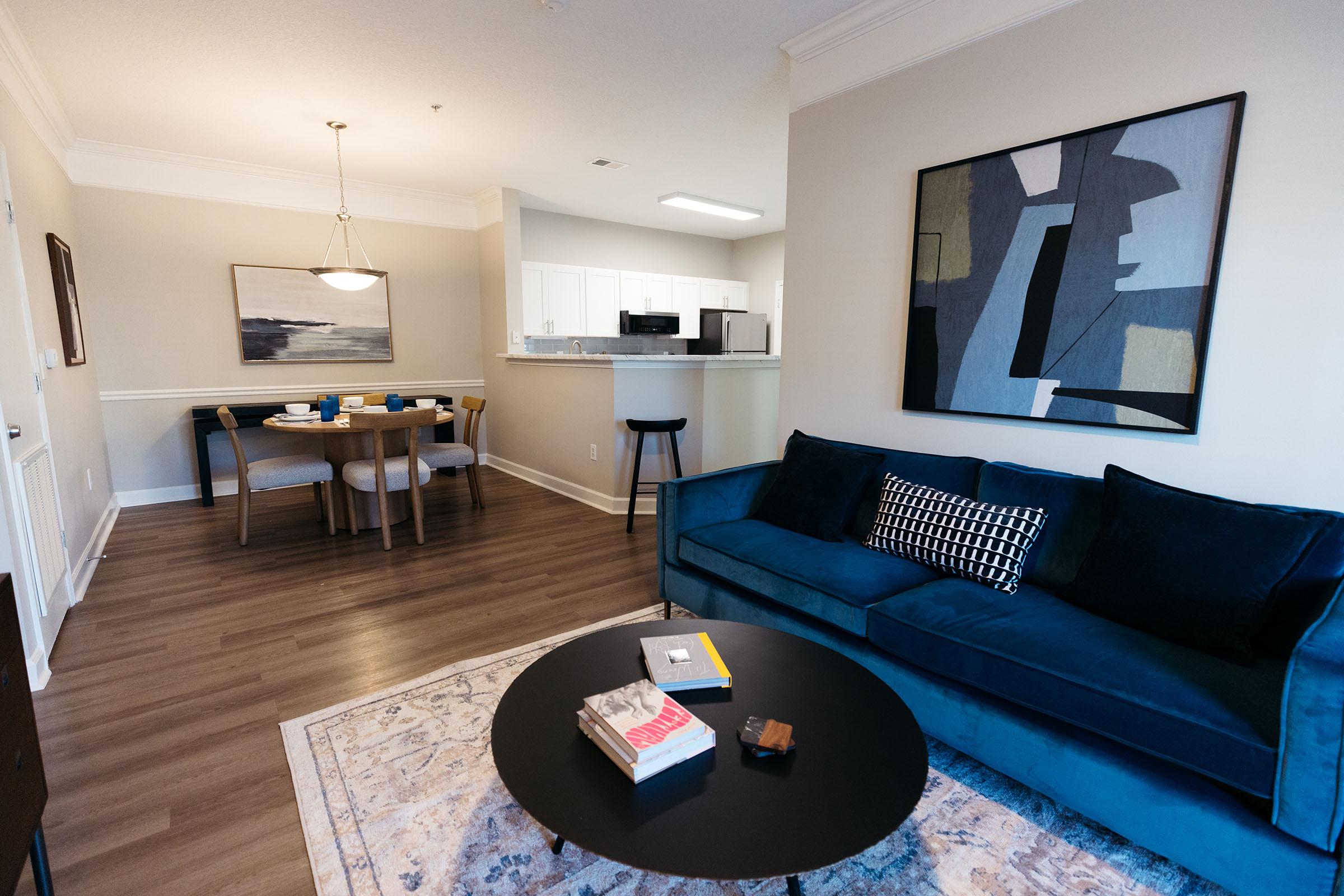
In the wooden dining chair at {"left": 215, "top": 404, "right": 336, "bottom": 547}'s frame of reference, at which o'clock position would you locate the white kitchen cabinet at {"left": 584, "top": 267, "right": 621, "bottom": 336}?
The white kitchen cabinet is roughly at 11 o'clock from the wooden dining chair.

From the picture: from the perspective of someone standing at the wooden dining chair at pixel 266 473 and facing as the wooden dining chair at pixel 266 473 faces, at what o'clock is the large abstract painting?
The large abstract painting is roughly at 2 o'clock from the wooden dining chair.

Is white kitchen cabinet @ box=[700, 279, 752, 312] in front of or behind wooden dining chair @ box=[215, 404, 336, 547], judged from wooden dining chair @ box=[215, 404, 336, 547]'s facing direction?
in front

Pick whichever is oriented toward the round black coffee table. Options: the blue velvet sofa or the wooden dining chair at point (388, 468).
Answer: the blue velvet sofa

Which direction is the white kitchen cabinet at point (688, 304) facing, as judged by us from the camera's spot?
facing the viewer

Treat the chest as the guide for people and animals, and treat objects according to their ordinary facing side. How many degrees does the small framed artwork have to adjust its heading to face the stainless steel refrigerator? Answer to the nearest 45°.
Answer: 0° — it already faces it

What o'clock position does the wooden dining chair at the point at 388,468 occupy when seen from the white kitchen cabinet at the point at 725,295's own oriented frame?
The wooden dining chair is roughly at 1 o'clock from the white kitchen cabinet.

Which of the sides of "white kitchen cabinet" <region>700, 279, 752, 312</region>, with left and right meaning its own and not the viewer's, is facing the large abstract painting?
front

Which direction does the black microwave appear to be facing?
toward the camera

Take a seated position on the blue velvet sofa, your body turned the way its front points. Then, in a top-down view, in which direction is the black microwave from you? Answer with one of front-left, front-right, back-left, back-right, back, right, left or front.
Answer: right

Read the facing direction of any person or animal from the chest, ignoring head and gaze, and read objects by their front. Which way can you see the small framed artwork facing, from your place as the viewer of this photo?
facing to the right of the viewer

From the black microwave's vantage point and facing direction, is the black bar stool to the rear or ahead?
ahead

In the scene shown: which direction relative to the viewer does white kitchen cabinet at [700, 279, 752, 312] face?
toward the camera

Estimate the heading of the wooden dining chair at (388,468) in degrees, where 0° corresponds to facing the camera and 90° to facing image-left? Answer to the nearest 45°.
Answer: approximately 135°

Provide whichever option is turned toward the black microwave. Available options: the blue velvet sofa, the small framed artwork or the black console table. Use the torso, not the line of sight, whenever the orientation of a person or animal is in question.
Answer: the small framed artwork

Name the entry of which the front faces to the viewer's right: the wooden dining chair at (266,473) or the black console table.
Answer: the wooden dining chair

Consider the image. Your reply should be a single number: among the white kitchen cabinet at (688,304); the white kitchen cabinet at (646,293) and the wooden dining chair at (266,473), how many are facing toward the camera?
2

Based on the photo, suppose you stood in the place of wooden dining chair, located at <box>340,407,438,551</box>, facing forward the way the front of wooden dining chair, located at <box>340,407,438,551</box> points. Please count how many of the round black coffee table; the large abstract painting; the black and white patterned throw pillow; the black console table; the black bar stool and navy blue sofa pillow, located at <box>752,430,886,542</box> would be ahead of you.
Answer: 1

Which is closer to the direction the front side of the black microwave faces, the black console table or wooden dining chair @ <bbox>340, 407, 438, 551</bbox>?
the wooden dining chair
